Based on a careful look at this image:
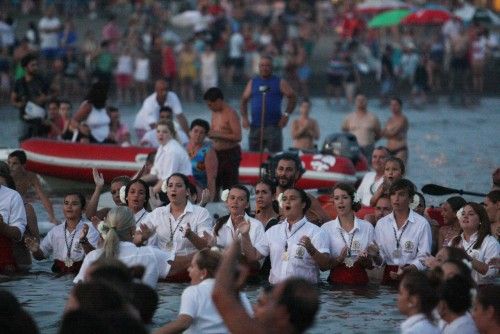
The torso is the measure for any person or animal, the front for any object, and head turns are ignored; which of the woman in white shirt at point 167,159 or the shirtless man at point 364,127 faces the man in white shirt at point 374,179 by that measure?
the shirtless man

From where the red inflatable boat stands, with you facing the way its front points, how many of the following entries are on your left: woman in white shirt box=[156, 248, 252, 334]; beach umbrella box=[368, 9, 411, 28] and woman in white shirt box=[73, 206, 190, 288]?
2

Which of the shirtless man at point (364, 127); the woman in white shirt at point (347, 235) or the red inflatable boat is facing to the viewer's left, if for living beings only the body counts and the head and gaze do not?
the red inflatable boat

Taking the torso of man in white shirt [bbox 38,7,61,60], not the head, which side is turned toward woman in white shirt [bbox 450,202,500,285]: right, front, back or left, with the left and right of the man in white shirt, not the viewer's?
front

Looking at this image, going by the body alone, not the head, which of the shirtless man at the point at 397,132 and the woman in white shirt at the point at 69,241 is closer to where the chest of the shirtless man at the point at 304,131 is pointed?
the woman in white shirt

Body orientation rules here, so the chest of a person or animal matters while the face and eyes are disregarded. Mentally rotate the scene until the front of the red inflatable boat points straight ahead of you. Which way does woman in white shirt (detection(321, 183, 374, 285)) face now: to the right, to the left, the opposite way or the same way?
to the left

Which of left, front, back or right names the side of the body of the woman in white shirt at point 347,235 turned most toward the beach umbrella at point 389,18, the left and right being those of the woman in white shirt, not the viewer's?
back

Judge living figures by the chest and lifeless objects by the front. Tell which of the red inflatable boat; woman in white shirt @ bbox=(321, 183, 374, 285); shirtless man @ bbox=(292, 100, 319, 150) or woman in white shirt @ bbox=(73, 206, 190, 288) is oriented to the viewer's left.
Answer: the red inflatable boat

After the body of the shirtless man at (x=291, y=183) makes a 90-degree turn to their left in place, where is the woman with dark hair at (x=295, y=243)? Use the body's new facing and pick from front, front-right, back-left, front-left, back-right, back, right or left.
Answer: front-right
